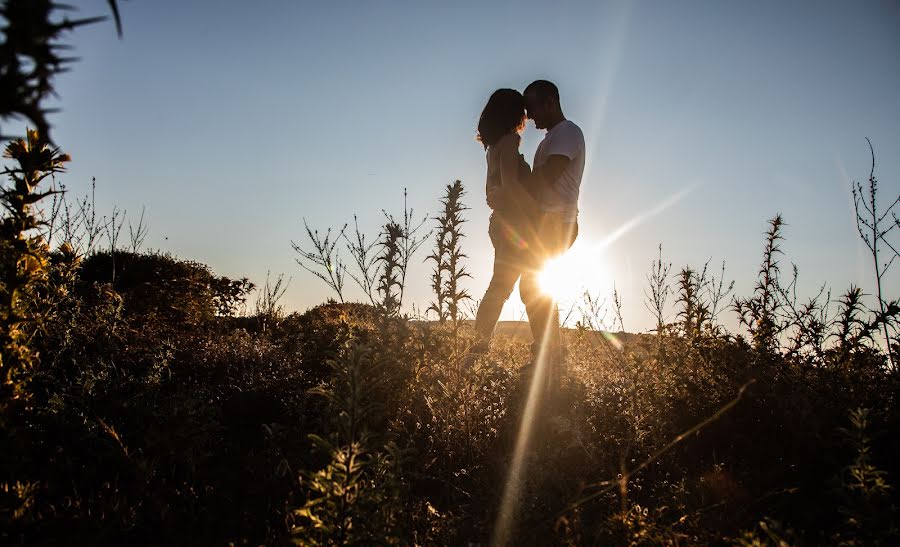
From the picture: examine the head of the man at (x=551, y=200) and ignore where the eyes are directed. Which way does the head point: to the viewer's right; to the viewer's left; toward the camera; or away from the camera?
to the viewer's left

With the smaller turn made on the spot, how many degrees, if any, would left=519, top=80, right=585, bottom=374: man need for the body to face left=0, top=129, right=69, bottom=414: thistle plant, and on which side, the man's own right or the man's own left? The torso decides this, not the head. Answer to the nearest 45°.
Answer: approximately 45° to the man's own left

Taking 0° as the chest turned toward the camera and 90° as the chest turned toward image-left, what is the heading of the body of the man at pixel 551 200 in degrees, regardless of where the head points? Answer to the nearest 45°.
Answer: approximately 90°

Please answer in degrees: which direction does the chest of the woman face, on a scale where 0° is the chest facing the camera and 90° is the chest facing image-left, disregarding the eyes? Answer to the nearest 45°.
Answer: approximately 270°

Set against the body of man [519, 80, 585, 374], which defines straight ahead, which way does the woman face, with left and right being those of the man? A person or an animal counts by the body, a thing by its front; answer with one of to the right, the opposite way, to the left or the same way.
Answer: the opposite way

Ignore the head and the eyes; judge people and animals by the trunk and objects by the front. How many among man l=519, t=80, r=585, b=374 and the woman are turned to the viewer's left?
1
